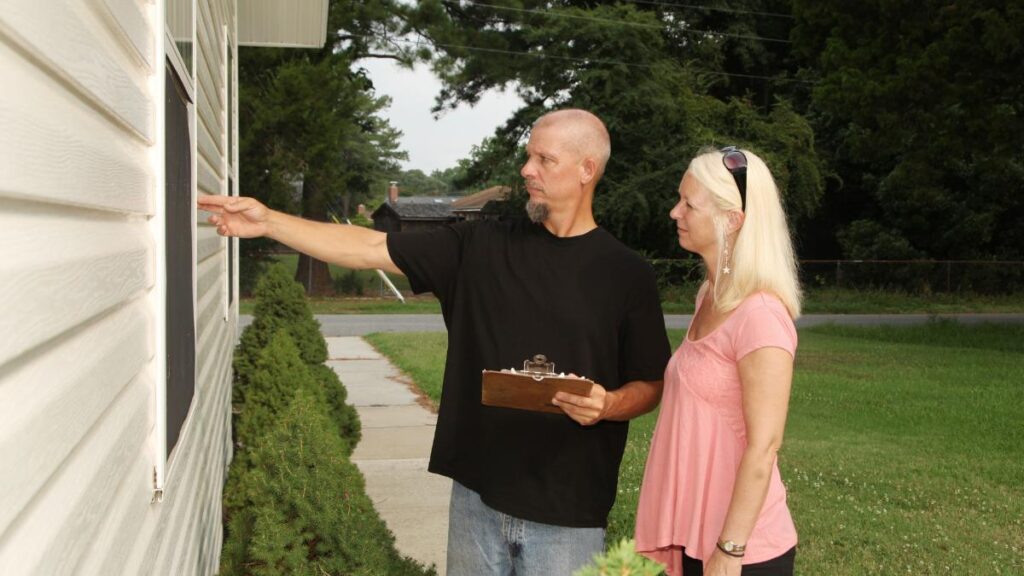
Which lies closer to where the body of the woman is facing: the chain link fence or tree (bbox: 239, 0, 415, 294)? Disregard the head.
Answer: the tree

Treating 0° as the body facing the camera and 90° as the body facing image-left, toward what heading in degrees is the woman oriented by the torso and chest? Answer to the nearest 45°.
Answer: approximately 90°

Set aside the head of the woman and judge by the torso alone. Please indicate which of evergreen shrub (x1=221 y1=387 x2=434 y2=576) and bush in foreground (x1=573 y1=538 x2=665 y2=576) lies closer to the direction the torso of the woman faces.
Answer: the evergreen shrub

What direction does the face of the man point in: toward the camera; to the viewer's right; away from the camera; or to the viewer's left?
to the viewer's left

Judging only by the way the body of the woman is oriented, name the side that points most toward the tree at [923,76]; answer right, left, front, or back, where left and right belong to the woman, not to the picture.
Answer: right

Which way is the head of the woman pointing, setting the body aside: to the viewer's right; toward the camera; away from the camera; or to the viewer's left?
to the viewer's left

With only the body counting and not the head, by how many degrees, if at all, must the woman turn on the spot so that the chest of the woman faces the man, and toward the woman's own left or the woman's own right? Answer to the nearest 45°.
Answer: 0° — they already face them

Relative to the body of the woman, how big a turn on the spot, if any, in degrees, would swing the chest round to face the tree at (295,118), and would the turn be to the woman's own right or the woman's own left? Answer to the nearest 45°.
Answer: approximately 45° to the woman's own right

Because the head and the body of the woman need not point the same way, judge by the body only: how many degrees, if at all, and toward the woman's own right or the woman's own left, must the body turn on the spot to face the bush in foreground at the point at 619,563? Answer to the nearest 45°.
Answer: approximately 90° to the woman's own left

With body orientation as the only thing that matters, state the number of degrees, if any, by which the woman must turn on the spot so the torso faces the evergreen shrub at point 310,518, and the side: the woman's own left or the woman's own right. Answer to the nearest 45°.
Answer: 0° — they already face it

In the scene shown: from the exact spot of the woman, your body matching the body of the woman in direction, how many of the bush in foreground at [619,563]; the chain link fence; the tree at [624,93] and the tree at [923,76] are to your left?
1

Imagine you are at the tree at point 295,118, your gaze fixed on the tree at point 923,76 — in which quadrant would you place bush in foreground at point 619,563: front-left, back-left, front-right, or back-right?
front-right

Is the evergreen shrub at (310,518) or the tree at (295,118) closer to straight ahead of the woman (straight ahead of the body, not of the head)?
the evergreen shrub

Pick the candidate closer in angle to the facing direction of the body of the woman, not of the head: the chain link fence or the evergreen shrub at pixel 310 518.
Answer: the evergreen shrub

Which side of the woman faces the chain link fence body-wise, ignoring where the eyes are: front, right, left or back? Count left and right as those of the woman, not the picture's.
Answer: right

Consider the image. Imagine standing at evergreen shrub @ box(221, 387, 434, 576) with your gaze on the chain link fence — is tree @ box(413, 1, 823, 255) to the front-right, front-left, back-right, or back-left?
front-left
